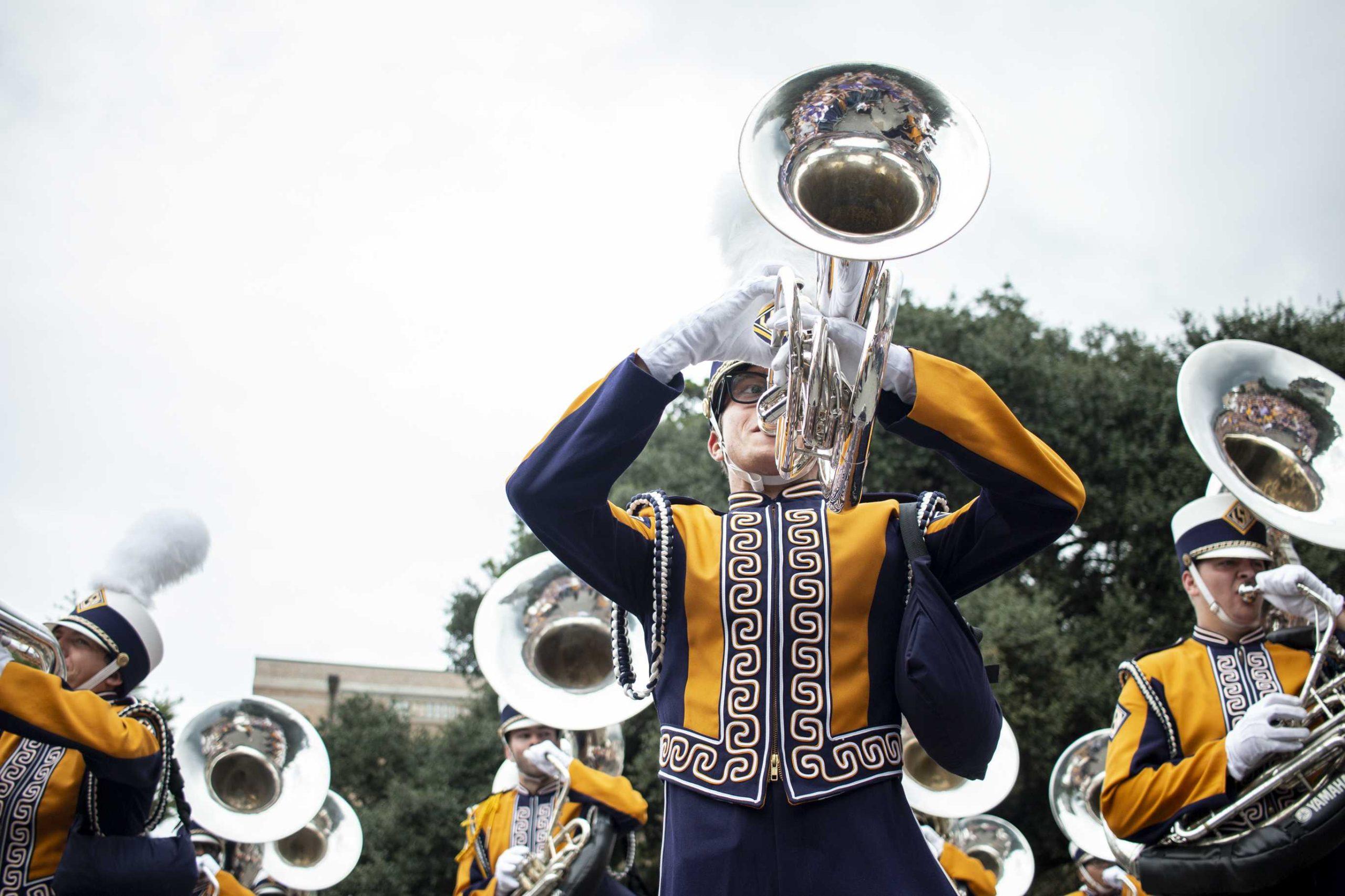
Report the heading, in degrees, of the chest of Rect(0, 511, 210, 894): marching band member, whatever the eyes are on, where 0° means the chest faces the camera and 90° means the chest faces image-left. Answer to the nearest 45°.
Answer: approximately 45°

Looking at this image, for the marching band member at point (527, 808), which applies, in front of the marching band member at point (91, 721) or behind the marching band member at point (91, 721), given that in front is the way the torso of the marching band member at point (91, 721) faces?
behind

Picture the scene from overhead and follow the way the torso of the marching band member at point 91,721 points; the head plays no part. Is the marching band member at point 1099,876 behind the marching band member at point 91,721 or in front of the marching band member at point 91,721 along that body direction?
behind

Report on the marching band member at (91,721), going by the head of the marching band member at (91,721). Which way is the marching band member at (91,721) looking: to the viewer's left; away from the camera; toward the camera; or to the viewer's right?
to the viewer's left

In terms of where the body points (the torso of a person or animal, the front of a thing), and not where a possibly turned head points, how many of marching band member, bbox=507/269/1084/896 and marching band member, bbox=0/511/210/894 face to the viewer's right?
0

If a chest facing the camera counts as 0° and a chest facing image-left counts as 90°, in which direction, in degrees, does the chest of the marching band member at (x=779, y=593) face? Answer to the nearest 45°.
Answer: approximately 0°
